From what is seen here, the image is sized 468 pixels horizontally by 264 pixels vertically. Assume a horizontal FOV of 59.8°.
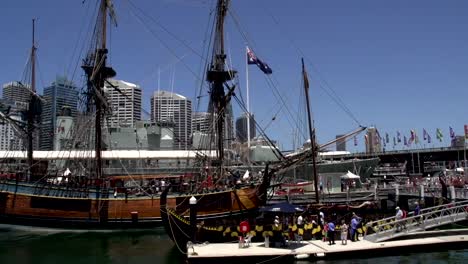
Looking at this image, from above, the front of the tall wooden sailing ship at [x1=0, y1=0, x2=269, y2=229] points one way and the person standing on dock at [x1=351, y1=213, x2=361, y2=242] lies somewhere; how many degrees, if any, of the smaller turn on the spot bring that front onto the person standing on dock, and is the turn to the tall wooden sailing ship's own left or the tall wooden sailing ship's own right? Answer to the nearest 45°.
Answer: approximately 45° to the tall wooden sailing ship's own right

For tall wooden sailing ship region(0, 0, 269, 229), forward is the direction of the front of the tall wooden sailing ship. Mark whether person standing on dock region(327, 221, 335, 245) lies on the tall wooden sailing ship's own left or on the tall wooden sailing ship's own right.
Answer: on the tall wooden sailing ship's own right

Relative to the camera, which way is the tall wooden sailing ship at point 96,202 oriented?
to the viewer's right

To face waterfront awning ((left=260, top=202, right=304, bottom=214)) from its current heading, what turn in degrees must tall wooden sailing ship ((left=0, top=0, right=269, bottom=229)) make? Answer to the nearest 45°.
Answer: approximately 45° to its right

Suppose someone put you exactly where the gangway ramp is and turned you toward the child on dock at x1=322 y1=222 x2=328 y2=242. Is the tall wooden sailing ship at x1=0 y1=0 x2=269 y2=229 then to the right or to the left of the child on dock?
right

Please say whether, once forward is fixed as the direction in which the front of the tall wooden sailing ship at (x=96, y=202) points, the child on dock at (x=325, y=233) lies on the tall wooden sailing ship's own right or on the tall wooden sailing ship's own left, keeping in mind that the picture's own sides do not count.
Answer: on the tall wooden sailing ship's own right
